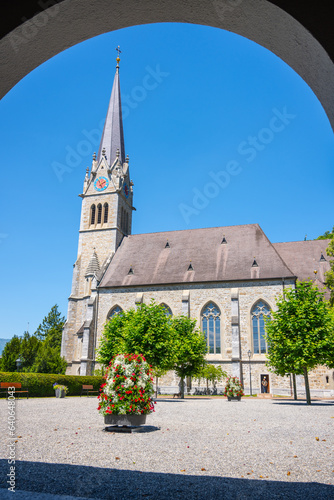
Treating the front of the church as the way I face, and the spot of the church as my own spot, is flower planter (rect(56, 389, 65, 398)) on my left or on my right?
on my left

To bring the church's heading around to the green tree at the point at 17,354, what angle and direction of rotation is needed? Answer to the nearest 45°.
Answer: approximately 45° to its right

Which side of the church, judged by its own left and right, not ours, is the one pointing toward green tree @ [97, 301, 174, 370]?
left

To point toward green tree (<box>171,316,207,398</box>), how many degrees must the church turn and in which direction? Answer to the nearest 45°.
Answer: approximately 90° to its left

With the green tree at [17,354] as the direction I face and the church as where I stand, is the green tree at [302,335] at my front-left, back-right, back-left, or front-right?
back-left

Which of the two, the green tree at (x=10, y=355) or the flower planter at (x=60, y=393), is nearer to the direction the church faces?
the green tree

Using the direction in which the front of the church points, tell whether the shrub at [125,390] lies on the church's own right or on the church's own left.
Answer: on the church's own left

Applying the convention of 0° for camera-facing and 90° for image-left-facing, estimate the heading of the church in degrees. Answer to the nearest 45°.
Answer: approximately 90°

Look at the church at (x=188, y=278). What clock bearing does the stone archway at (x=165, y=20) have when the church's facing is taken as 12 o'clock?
The stone archway is roughly at 9 o'clock from the church.

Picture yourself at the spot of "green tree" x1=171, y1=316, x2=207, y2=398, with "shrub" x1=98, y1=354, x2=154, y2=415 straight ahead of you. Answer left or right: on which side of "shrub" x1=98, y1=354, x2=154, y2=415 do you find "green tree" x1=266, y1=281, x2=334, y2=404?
left
